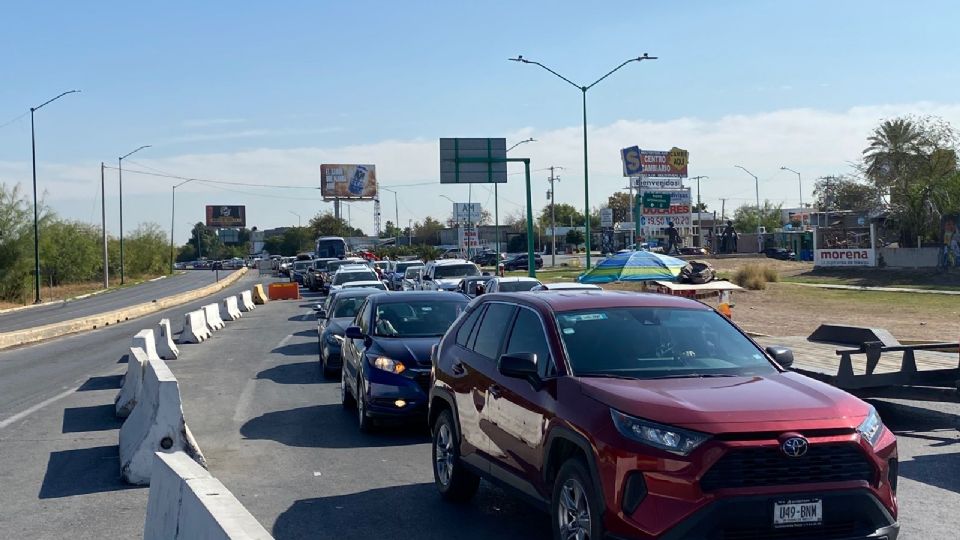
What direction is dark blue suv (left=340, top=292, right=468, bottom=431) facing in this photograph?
toward the camera

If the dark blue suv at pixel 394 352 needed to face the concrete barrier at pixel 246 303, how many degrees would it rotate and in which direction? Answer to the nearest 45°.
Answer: approximately 180°

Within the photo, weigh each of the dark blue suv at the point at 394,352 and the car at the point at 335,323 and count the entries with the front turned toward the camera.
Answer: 2

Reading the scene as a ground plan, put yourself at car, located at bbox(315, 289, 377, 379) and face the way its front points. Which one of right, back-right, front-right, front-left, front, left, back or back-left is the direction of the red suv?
front

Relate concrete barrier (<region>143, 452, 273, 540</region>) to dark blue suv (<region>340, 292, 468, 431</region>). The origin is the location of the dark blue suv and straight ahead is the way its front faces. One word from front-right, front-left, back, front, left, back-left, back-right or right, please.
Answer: front

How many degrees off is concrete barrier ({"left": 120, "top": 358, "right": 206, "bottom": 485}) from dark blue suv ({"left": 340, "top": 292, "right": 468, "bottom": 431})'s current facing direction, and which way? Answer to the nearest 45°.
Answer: approximately 45° to its right

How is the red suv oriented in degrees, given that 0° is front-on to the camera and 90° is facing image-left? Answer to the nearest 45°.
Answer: approximately 315°

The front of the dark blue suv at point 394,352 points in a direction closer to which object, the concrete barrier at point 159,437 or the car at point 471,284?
the concrete barrier
